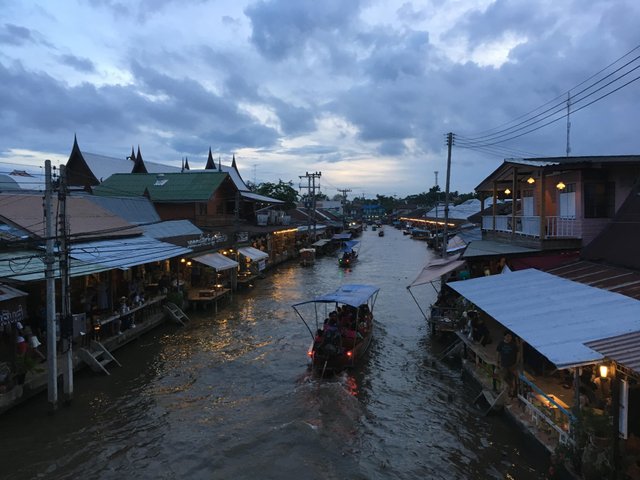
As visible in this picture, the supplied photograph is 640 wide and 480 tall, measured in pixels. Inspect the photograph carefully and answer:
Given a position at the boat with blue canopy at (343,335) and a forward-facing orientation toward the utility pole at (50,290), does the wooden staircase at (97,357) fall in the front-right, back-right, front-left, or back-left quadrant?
front-right

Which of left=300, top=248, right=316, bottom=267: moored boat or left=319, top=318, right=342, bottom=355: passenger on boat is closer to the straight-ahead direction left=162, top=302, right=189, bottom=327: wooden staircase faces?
the passenger on boat

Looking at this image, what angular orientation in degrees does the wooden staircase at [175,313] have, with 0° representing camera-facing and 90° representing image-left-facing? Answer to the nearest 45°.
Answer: approximately 315°

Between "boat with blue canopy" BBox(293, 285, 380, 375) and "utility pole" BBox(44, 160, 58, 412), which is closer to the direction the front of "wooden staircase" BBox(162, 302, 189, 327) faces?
the boat with blue canopy

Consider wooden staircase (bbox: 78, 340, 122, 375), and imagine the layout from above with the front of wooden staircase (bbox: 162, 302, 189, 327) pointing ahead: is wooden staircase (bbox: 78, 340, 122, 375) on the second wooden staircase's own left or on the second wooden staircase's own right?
on the second wooden staircase's own right

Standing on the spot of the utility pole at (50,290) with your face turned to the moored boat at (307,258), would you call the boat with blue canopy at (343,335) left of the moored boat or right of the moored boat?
right

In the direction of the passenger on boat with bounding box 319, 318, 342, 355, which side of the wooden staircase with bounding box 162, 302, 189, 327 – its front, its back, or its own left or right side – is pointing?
front

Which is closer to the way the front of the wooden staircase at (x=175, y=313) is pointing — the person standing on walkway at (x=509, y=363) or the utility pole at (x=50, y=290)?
the person standing on walkway

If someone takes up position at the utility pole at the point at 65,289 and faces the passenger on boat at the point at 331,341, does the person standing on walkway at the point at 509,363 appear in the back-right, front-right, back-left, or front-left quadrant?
front-right

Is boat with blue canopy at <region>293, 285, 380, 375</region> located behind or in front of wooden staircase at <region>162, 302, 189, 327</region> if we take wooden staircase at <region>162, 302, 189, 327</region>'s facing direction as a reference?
in front
